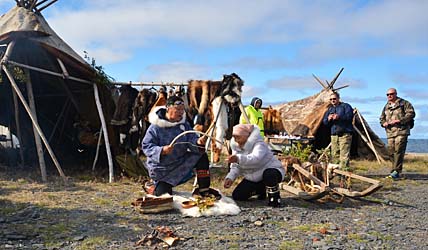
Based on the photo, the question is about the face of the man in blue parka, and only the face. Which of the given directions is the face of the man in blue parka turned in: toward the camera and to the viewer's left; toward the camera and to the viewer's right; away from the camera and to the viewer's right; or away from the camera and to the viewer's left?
toward the camera and to the viewer's right

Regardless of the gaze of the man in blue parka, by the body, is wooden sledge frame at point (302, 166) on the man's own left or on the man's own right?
on the man's own left

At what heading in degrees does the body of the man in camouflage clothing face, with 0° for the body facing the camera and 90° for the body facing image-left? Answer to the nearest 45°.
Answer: approximately 45°

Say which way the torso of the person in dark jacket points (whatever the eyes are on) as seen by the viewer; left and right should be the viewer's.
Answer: facing the viewer and to the left of the viewer

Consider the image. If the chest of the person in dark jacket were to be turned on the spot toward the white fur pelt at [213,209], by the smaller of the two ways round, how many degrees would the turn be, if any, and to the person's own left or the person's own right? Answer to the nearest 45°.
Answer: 0° — they already face it

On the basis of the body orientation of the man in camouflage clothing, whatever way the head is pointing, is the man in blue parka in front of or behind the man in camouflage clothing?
in front

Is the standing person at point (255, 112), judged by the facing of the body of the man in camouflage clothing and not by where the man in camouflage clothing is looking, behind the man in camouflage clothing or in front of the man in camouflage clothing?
in front

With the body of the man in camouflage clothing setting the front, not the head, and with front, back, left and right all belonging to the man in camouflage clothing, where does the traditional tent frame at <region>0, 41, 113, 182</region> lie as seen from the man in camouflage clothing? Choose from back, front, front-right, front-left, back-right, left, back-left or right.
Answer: front

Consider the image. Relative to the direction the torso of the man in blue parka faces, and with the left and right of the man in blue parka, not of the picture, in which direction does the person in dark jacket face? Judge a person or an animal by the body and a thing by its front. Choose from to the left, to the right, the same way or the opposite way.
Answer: to the right

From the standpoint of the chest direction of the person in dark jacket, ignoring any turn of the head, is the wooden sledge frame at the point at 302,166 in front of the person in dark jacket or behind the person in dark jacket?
in front

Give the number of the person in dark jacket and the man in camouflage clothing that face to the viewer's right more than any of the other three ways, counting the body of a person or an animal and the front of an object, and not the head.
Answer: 0
